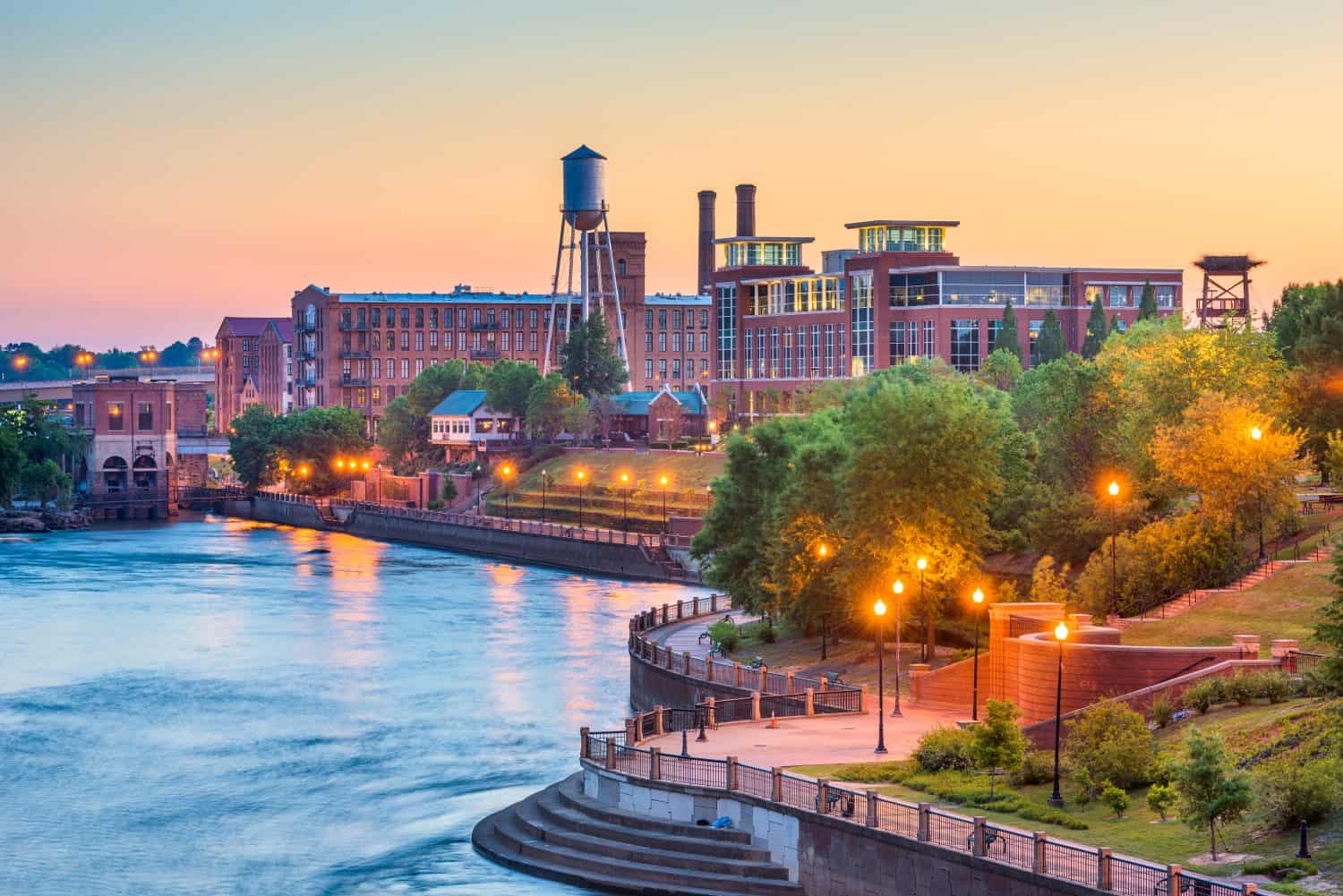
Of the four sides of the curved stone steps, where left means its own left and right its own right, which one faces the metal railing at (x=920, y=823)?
left

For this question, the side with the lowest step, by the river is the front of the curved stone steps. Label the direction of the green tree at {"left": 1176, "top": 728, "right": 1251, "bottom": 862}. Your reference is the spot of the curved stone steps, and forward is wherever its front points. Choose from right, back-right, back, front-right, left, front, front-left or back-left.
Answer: left

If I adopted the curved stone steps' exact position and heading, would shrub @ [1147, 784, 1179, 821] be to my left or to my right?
on my left

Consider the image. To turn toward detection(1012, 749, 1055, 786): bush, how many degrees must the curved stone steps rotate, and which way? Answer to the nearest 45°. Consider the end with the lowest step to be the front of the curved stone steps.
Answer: approximately 135° to its left

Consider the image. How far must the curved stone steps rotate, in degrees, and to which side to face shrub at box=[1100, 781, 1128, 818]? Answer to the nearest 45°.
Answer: approximately 135° to its left

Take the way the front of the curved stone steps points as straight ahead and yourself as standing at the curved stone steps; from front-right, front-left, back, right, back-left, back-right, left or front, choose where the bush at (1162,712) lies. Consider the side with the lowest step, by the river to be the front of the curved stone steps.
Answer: back-left

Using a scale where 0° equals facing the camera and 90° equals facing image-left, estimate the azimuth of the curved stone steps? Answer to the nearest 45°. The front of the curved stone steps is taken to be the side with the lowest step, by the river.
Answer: approximately 45°

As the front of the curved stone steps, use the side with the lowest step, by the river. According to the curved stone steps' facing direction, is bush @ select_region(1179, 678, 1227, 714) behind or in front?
behind

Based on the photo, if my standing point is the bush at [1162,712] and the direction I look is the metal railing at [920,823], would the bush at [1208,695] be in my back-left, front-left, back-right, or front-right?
back-left

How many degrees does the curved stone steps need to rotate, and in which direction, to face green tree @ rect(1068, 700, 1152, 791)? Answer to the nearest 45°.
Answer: approximately 135° to its left
